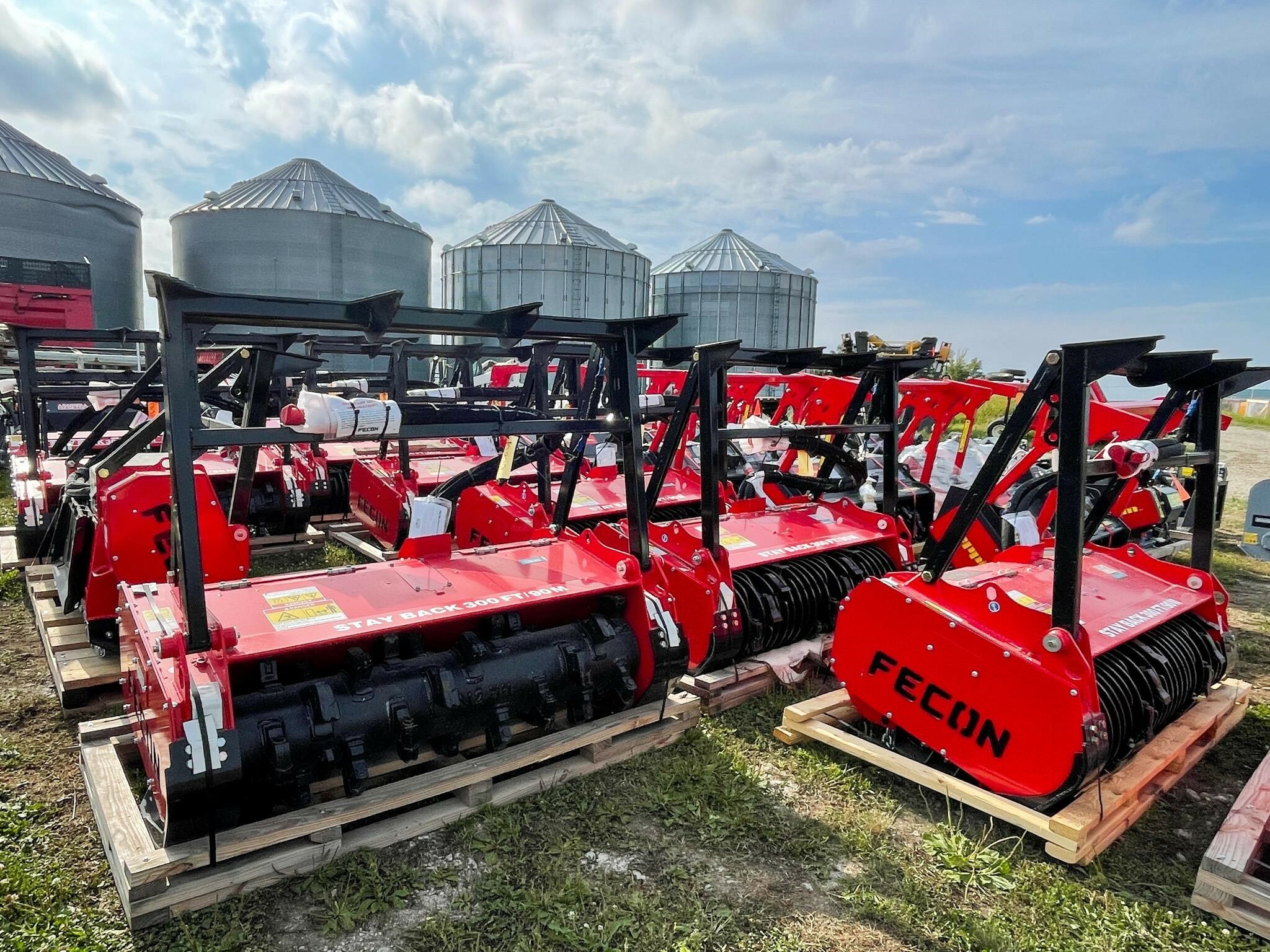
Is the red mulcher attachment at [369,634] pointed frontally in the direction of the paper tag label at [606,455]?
no

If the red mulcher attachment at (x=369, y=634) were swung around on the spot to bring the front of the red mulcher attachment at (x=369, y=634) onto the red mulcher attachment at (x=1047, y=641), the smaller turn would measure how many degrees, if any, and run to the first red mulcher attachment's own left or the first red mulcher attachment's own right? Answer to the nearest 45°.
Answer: approximately 45° to the first red mulcher attachment's own left

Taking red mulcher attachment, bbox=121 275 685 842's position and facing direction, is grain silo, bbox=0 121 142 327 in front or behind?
behind

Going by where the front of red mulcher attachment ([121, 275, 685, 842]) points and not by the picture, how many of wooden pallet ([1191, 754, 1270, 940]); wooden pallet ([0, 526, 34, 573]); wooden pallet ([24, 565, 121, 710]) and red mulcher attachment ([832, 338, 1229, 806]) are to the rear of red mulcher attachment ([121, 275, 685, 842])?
2

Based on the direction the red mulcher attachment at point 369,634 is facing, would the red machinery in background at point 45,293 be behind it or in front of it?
behind

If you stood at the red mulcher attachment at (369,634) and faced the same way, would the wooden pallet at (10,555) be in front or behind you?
behind

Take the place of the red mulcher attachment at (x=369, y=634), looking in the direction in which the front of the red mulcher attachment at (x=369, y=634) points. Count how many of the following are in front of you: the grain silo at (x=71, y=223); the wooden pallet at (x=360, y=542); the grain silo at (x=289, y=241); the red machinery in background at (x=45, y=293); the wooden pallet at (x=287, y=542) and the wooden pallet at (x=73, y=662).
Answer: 0

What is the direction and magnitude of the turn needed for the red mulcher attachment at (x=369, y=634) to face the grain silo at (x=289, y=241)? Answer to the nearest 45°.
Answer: approximately 135° to its left

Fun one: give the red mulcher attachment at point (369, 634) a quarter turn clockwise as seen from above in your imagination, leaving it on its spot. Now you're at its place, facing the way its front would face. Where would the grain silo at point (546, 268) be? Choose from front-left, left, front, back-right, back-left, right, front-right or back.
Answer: back-right

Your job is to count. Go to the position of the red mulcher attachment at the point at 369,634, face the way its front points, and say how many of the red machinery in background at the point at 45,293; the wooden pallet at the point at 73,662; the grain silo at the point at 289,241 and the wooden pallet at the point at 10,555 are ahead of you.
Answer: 0

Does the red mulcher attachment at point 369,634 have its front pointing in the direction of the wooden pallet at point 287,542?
no

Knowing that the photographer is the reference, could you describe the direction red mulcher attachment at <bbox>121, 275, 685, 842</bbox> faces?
facing the viewer and to the right of the viewer

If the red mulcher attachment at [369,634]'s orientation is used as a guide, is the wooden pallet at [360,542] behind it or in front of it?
behind

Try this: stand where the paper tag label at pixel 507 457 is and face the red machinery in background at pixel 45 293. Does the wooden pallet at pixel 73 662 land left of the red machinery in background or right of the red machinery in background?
left

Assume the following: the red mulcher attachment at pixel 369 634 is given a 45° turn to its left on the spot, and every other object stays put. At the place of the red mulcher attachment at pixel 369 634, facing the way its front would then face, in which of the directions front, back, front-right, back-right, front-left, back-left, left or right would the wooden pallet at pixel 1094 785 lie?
front
